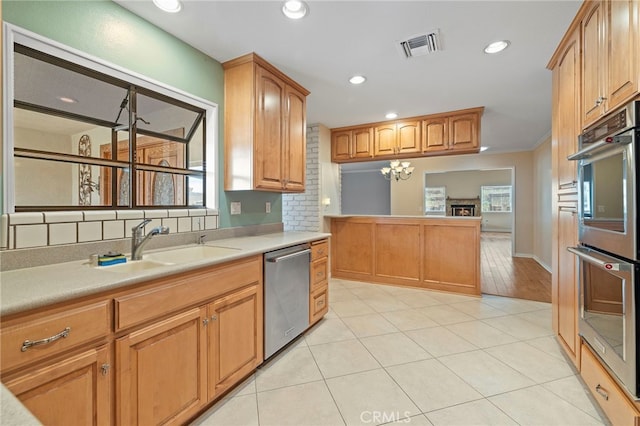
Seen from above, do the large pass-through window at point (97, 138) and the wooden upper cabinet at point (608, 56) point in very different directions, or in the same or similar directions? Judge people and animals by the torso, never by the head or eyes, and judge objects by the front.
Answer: very different directions

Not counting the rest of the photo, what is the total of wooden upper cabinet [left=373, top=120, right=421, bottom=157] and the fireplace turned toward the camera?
2

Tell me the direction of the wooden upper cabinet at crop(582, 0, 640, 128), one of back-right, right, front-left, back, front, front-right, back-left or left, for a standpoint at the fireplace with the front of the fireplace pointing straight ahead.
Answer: front

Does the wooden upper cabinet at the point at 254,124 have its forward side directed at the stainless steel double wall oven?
yes

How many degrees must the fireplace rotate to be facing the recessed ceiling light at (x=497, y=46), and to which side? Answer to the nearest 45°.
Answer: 0° — it already faces it

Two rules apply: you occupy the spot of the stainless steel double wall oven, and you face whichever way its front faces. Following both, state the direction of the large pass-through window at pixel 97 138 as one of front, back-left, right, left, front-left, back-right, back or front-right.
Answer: front

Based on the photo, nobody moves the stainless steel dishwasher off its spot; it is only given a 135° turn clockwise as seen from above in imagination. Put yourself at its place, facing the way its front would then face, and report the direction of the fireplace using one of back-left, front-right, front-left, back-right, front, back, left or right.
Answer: back-right

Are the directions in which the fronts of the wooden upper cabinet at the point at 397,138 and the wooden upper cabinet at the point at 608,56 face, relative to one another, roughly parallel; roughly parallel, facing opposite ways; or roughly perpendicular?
roughly perpendicular

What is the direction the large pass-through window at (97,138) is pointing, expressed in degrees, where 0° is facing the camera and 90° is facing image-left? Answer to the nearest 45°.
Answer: approximately 315°

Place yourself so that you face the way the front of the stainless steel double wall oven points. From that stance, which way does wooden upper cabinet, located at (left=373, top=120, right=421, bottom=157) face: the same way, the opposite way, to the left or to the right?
to the left

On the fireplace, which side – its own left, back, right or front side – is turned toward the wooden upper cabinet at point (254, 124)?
front

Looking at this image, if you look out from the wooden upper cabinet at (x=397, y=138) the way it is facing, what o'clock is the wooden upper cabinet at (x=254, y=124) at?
the wooden upper cabinet at (x=254, y=124) is roughly at 1 o'clock from the wooden upper cabinet at (x=397, y=138).

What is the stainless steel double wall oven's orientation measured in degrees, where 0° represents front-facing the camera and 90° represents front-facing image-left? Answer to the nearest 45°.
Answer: approximately 45°

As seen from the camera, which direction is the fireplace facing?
toward the camera

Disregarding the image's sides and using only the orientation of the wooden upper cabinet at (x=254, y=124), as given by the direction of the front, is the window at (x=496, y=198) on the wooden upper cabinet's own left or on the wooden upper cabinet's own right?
on the wooden upper cabinet's own left

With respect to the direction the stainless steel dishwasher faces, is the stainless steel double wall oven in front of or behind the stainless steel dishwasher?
in front

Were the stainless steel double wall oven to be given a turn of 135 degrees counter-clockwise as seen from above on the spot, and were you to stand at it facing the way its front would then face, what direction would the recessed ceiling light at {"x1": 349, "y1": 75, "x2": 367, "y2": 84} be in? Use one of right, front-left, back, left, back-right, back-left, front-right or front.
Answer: back

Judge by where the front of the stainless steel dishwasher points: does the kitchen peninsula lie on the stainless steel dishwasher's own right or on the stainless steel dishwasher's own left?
on the stainless steel dishwasher's own left

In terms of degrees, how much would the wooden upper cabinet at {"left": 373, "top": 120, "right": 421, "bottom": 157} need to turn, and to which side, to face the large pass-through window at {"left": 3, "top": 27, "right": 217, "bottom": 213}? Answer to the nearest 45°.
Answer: approximately 45° to its right

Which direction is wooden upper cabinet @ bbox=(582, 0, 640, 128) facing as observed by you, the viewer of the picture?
facing the viewer and to the left of the viewer
